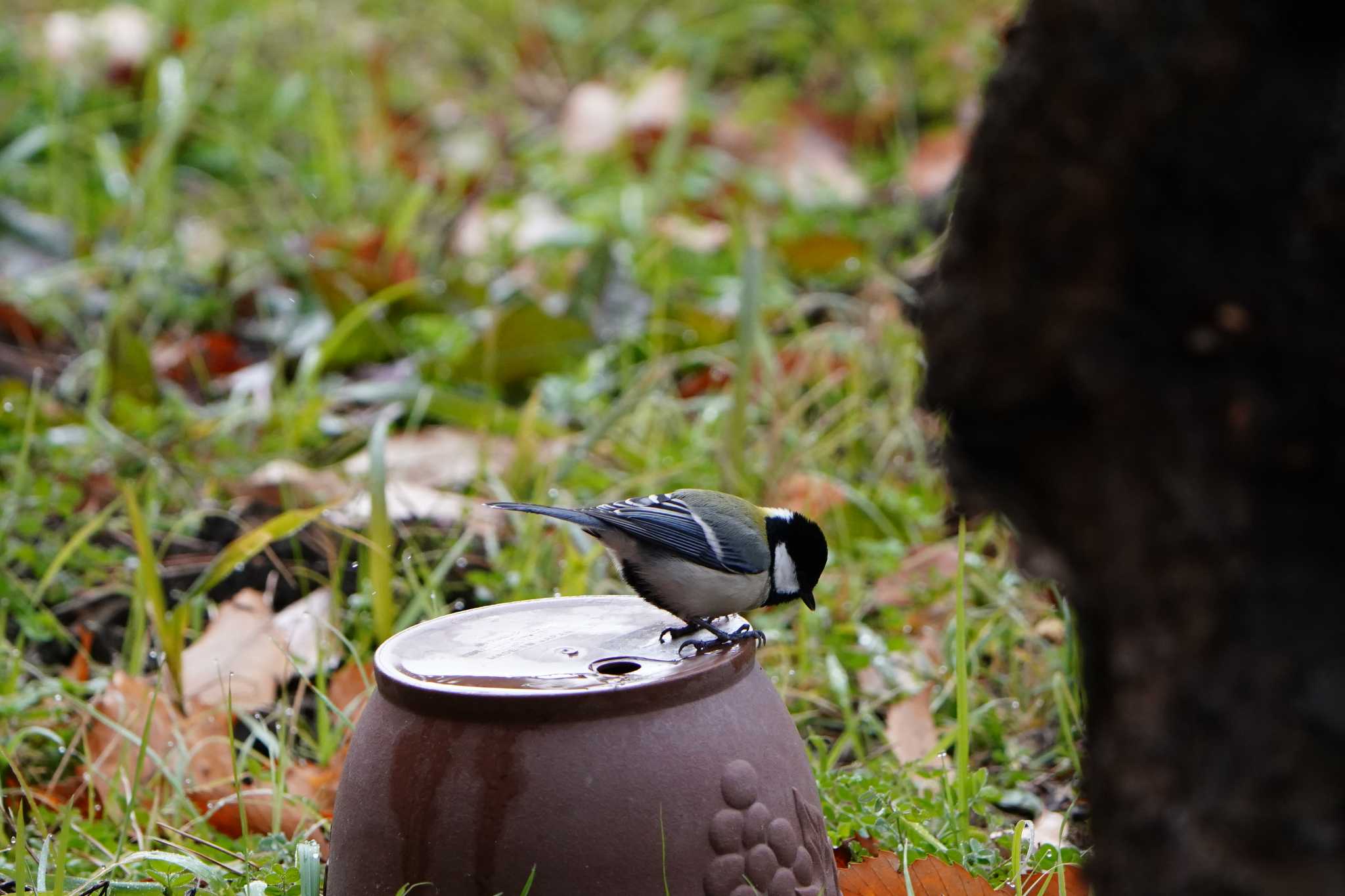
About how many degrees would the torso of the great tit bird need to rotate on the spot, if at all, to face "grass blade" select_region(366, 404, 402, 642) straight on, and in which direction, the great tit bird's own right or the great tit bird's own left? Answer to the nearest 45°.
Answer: approximately 135° to the great tit bird's own left

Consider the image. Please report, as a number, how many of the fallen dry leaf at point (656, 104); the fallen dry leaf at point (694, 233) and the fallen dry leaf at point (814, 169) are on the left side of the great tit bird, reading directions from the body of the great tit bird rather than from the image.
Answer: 3

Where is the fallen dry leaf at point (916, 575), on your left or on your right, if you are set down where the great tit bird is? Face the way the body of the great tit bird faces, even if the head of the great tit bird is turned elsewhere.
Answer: on your left

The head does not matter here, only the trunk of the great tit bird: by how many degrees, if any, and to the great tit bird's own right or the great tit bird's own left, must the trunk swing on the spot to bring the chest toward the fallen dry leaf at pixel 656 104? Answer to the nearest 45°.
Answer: approximately 90° to the great tit bird's own left

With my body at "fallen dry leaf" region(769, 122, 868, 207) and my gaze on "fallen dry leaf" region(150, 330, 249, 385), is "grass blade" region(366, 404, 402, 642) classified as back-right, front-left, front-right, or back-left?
front-left

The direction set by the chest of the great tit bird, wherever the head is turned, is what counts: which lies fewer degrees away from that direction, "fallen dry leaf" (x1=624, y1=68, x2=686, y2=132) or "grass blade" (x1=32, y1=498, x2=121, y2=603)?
the fallen dry leaf

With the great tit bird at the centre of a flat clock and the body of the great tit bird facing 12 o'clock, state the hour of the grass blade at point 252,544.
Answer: The grass blade is roughly at 7 o'clock from the great tit bird.

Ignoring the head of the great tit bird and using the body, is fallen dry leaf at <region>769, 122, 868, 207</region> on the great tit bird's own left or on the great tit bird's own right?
on the great tit bird's own left

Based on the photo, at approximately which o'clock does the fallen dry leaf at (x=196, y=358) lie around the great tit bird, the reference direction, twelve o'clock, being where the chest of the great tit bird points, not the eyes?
The fallen dry leaf is roughly at 8 o'clock from the great tit bird.

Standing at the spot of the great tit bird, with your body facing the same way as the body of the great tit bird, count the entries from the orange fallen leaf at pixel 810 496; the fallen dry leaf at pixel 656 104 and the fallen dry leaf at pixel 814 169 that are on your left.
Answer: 3

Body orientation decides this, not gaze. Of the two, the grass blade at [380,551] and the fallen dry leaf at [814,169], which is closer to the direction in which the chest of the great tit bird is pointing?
the fallen dry leaf

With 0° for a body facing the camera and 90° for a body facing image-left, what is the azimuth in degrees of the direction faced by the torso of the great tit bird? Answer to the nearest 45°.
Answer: approximately 270°
